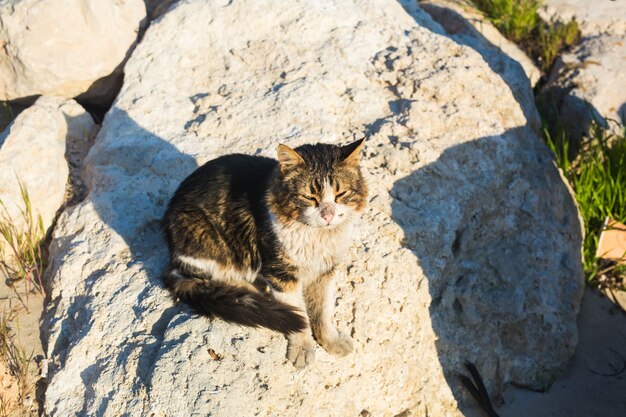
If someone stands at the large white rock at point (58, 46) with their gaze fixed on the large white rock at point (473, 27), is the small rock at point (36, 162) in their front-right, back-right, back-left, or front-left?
back-right

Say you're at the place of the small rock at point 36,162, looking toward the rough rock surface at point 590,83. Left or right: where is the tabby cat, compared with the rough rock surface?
right

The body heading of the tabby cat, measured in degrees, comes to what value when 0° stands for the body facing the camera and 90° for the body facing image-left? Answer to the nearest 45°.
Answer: approximately 315°

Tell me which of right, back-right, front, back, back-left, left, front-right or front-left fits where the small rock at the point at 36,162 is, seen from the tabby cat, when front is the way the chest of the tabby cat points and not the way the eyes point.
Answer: back

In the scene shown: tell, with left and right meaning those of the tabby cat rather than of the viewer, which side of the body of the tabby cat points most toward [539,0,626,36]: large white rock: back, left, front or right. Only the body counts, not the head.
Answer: left

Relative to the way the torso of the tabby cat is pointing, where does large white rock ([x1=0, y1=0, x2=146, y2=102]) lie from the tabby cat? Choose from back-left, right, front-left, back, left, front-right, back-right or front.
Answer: back

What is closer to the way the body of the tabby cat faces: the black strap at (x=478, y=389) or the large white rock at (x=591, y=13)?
the black strap

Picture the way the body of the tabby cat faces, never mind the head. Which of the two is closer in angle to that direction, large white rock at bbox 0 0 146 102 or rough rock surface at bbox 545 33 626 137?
the rough rock surface
